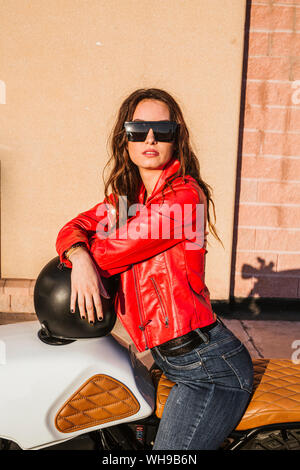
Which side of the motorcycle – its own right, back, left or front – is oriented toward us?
left

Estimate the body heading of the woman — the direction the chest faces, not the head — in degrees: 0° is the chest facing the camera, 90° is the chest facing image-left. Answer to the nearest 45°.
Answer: approximately 45°
